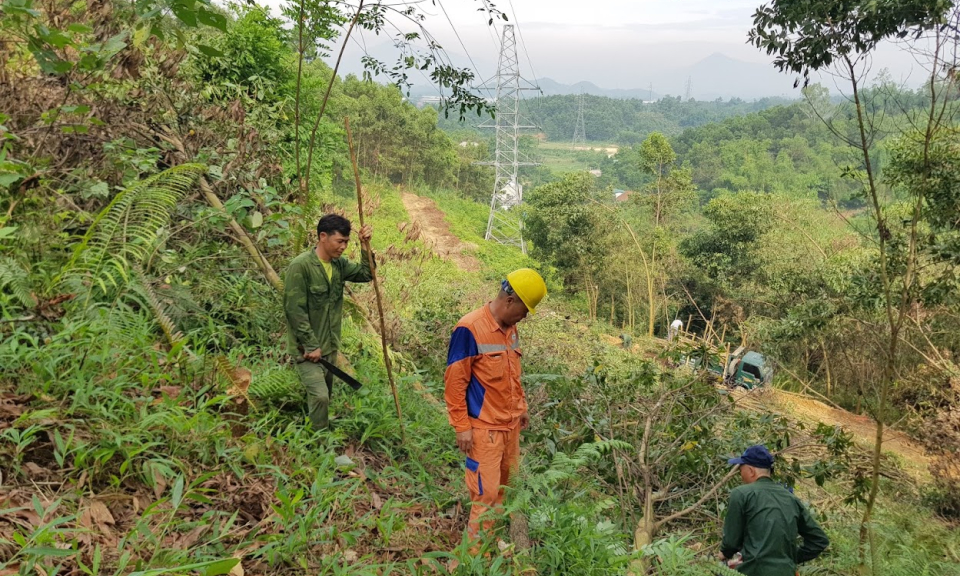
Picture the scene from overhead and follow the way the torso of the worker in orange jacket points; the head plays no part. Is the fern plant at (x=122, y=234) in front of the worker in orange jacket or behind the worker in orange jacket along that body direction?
behind

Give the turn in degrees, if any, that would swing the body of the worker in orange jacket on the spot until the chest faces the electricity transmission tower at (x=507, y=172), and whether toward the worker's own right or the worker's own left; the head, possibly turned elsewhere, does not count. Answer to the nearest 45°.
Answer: approximately 135° to the worker's own left

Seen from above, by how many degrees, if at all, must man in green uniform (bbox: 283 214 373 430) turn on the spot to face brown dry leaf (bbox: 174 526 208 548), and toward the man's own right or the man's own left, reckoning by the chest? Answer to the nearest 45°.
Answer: approximately 45° to the man's own right

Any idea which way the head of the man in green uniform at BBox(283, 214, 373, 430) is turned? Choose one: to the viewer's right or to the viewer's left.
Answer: to the viewer's right

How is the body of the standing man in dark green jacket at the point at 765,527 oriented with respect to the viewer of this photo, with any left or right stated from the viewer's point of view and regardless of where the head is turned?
facing away from the viewer and to the left of the viewer

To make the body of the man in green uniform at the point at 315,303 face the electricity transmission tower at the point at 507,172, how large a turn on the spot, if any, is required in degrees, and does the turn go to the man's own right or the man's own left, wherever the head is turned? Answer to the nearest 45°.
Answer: approximately 135° to the man's own left

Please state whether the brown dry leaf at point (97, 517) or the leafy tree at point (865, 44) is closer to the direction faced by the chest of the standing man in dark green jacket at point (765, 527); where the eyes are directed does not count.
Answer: the leafy tree

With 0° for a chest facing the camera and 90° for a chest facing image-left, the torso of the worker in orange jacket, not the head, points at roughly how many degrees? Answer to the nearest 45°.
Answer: approximately 315°
